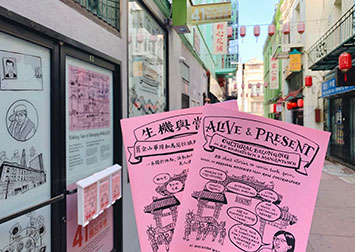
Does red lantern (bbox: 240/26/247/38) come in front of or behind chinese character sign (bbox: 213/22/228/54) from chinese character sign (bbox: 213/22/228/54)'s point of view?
behind

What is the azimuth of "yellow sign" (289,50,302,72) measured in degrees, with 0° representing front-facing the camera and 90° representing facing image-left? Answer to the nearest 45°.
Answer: approximately 0°

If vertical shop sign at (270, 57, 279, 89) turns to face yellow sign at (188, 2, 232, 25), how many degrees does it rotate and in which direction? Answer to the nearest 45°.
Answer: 0° — it already faces it

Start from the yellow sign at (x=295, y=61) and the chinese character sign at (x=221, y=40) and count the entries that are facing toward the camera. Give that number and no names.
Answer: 2

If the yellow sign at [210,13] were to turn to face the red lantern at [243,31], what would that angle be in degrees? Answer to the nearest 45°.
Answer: approximately 180°

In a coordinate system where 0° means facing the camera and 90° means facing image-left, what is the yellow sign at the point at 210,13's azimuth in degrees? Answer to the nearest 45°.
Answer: approximately 0°

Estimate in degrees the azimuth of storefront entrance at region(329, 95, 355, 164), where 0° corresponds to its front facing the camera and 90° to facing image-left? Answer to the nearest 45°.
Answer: approximately 45°

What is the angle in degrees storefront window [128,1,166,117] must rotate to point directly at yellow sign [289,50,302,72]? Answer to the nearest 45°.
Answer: approximately 90° to its left

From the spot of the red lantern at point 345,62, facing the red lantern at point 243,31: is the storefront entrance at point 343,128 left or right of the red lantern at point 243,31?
right
